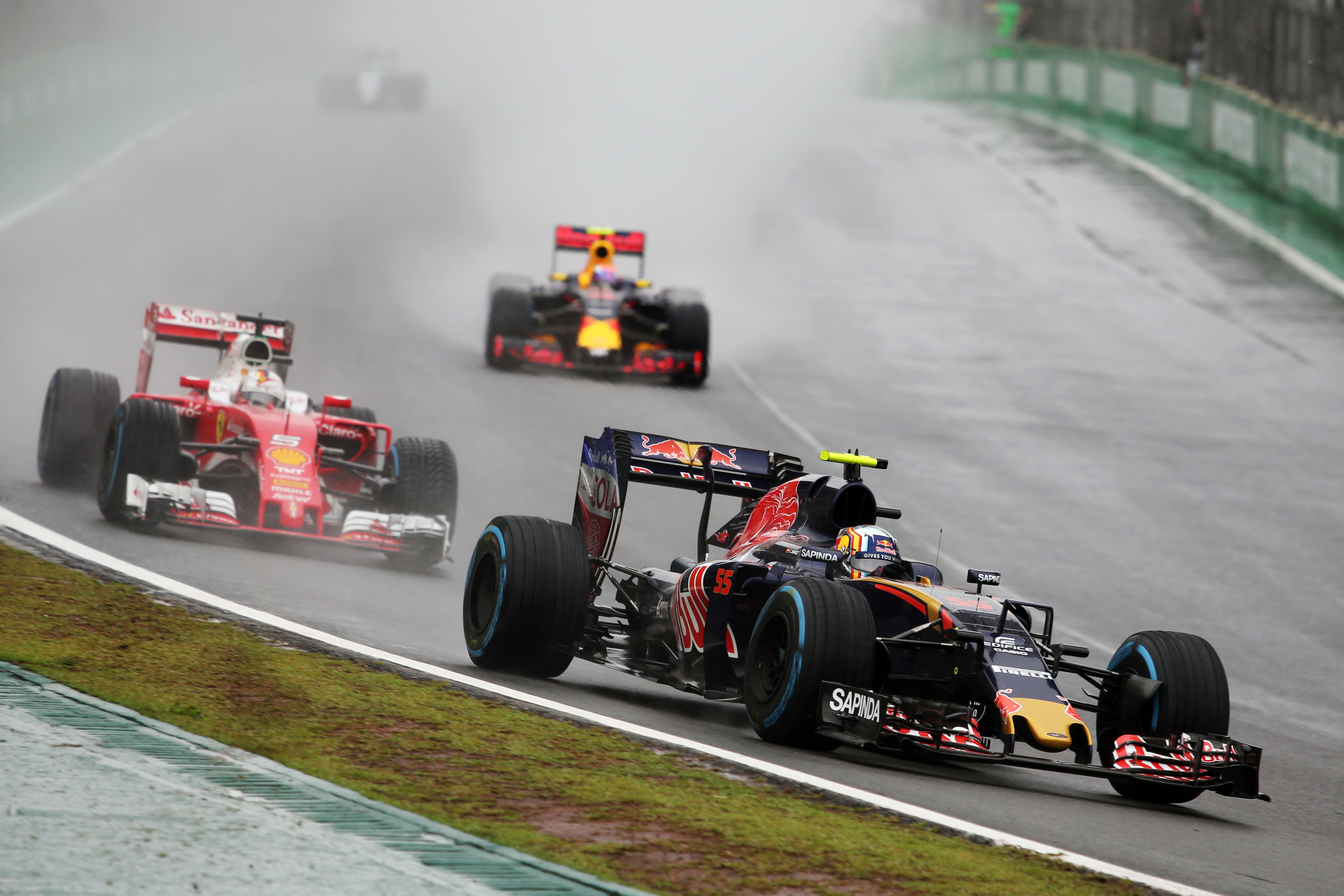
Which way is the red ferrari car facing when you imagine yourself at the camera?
facing the viewer

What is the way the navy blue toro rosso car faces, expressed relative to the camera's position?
facing the viewer and to the right of the viewer

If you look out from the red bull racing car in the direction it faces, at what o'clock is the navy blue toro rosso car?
The navy blue toro rosso car is roughly at 12 o'clock from the red bull racing car.

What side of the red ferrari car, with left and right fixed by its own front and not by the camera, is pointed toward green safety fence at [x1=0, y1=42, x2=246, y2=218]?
back

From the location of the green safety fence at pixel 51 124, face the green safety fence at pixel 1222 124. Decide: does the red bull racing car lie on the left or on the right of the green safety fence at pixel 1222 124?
right

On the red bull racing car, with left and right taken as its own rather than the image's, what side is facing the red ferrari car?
front

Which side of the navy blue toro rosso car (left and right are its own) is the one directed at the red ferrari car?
back

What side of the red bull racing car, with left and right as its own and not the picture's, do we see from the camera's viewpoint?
front

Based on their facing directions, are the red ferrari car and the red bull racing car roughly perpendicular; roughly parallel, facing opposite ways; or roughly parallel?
roughly parallel

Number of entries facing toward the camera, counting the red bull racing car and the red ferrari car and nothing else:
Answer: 2

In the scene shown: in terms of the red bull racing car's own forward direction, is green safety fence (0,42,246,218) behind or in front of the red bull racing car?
behind
